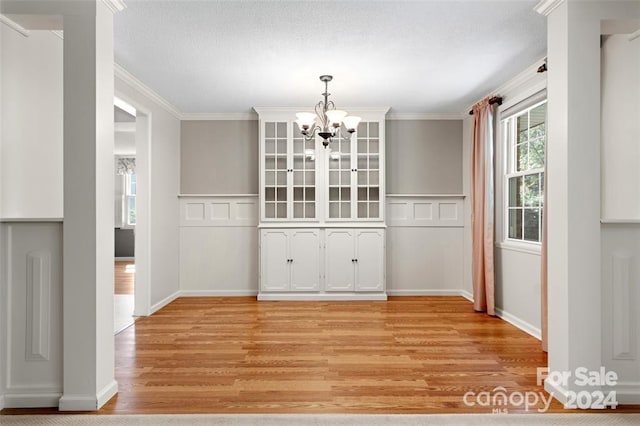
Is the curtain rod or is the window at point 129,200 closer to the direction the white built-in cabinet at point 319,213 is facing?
the curtain rod

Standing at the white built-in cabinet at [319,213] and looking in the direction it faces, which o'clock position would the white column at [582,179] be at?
The white column is roughly at 11 o'clock from the white built-in cabinet.

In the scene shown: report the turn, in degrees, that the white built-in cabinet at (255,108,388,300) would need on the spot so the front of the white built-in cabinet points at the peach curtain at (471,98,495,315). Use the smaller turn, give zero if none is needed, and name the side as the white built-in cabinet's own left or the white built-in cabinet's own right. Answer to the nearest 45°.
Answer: approximately 90° to the white built-in cabinet's own left

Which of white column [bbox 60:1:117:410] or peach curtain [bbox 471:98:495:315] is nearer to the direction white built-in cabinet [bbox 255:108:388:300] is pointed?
the white column

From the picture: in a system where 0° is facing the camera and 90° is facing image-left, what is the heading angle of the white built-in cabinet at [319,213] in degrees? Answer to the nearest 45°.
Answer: approximately 0°

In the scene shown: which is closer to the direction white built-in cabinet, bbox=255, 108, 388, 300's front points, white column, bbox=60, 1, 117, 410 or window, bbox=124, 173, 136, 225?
the white column

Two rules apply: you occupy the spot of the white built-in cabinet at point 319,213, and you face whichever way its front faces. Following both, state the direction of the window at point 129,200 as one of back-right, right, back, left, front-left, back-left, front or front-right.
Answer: back-right

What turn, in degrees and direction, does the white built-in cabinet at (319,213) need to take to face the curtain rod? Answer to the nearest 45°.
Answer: approximately 45° to its left

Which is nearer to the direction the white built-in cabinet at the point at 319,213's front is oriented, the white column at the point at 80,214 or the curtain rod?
the white column

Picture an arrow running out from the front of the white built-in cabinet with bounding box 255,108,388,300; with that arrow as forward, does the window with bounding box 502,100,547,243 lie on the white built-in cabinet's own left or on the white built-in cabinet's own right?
on the white built-in cabinet's own left

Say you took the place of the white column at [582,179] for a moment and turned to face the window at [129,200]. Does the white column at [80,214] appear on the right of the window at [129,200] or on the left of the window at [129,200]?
left
